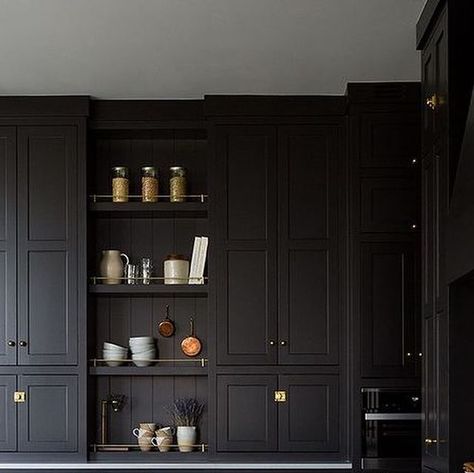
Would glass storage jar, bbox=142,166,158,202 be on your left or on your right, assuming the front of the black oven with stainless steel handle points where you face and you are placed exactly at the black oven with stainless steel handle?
on your right

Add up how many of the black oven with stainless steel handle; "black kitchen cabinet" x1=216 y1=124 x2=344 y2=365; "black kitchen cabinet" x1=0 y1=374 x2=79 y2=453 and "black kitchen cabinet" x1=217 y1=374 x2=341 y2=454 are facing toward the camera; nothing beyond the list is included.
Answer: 4

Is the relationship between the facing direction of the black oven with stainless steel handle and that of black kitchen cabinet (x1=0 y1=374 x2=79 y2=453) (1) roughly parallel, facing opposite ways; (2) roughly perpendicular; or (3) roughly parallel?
roughly parallel

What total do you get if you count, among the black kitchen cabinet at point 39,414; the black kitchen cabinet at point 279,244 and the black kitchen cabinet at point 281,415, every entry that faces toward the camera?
3

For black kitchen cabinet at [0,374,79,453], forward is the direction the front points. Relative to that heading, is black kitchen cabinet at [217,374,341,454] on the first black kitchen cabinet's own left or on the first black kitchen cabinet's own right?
on the first black kitchen cabinet's own left

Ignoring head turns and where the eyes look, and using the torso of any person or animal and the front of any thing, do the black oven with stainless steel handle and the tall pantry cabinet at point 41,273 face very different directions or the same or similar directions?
same or similar directions

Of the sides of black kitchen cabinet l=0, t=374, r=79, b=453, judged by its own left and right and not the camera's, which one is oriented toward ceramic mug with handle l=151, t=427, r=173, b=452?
left

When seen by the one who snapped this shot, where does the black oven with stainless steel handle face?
facing the viewer

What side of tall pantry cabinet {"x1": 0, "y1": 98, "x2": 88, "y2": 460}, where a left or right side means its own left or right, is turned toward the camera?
front

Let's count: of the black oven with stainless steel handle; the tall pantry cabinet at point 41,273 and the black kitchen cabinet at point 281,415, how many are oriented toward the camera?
3
